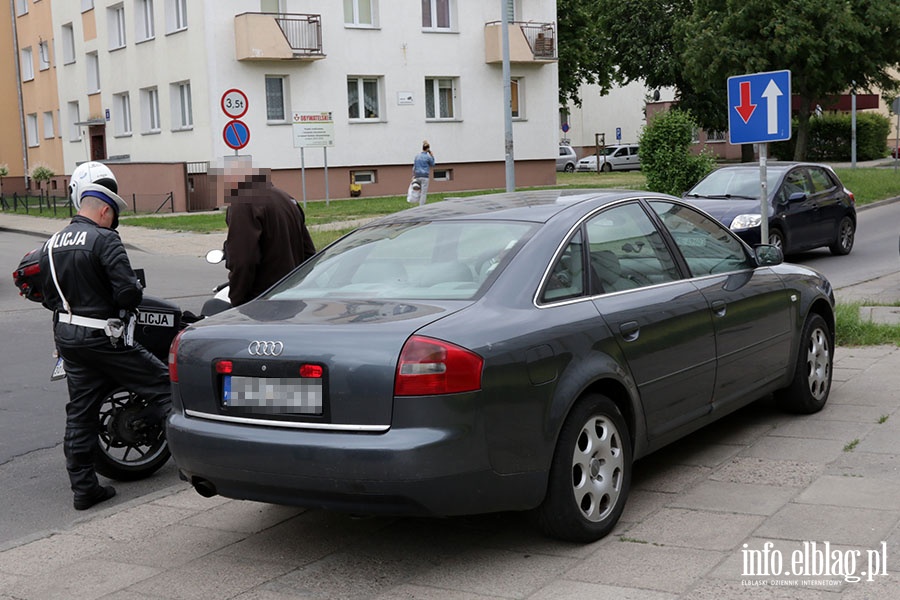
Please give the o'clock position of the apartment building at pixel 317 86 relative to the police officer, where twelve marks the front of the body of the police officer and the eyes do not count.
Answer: The apartment building is roughly at 11 o'clock from the police officer.

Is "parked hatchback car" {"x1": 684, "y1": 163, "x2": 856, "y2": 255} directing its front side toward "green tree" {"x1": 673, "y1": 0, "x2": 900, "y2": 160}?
no

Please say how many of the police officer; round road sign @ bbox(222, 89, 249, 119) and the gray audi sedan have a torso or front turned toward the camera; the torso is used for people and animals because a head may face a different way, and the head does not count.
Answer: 1

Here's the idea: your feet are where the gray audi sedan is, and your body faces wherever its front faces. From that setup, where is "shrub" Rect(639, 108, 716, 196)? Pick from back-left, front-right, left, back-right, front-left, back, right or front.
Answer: front-left

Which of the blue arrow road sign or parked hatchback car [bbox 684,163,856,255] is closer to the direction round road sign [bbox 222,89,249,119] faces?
the blue arrow road sign

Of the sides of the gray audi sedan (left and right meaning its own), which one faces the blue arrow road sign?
front

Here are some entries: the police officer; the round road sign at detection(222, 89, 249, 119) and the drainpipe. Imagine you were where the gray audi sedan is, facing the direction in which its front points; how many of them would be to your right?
0

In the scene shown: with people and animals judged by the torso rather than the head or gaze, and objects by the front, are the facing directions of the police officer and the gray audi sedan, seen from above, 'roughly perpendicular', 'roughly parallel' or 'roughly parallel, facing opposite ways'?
roughly parallel

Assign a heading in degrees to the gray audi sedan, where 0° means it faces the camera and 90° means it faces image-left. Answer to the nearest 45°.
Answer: approximately 225°

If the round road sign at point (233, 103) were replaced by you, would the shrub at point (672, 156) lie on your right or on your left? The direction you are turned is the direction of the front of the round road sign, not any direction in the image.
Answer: on your left

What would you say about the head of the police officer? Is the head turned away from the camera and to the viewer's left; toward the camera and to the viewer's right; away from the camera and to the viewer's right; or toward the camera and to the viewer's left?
away from the camera and to the viewer's right

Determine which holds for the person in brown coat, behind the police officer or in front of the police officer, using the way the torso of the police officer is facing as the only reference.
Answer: in front

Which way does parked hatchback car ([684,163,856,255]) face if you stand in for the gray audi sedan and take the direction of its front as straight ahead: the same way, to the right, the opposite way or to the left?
the opposite way

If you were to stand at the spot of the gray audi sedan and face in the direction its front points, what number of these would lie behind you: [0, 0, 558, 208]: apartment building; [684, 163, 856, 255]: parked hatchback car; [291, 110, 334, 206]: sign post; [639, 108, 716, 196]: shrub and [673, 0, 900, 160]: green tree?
0

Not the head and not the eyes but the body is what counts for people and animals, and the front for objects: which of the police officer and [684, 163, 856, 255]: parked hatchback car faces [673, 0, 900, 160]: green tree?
the police officer

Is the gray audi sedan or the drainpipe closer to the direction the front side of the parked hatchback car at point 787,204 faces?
the gray audi sedan

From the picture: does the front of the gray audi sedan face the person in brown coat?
no

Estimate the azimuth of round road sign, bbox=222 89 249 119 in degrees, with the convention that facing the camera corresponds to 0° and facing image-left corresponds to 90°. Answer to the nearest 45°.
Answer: approximately 0°

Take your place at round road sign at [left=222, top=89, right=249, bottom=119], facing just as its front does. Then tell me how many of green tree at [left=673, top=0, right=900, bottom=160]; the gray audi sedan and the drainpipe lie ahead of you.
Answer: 1

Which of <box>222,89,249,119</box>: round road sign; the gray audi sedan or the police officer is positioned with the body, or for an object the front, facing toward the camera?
the round road sign
